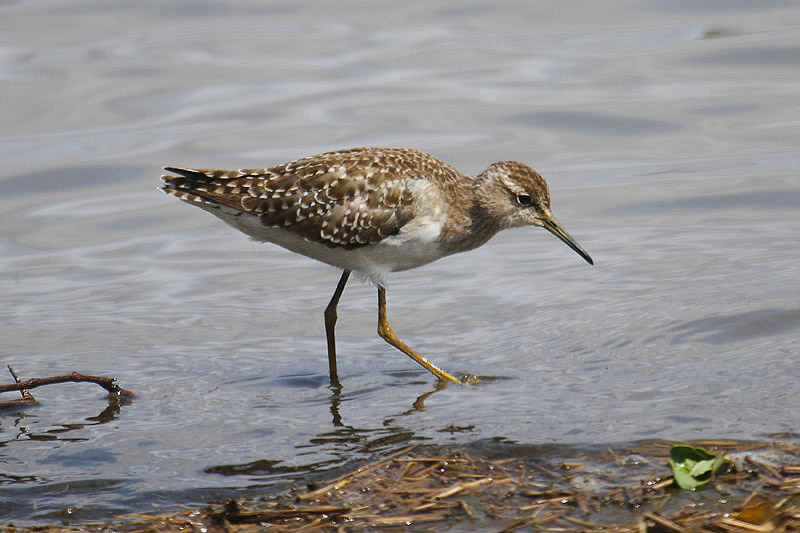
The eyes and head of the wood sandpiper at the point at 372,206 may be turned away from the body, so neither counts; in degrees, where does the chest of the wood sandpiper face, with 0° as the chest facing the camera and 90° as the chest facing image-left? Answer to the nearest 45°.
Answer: approximately 270°

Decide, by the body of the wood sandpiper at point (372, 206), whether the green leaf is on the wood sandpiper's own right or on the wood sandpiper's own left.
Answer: on the wood sandpiper's own right

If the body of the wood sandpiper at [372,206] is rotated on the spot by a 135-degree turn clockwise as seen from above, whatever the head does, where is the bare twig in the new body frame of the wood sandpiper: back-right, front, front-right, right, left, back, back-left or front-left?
front
